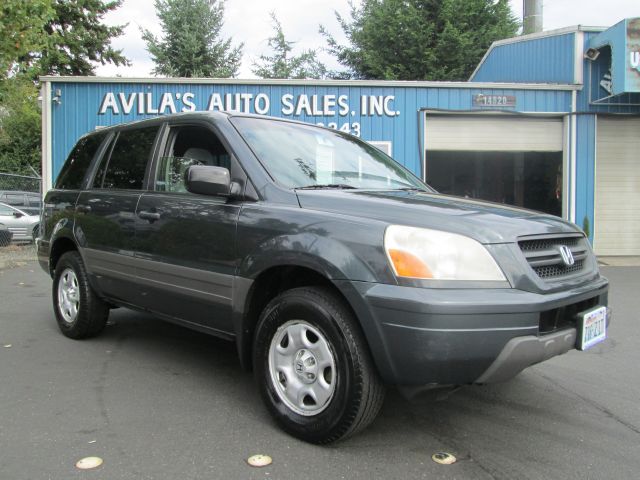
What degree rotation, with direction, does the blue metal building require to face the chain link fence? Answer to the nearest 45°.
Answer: approximately 90° to its right

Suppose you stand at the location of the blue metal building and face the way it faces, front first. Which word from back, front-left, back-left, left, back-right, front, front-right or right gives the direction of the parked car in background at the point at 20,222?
right

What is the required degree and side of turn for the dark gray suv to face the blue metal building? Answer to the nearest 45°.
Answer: approximately 135° to its left

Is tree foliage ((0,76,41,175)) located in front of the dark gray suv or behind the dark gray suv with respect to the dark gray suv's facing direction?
behind

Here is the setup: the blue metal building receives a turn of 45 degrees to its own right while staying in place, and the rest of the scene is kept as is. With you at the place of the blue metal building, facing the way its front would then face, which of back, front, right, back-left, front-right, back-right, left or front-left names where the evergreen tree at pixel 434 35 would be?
back-right

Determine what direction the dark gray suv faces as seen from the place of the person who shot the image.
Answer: facing the viewer and to the right of the viewer

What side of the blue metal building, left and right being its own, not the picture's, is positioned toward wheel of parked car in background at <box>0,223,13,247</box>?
right

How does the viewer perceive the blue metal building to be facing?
facing the viewer

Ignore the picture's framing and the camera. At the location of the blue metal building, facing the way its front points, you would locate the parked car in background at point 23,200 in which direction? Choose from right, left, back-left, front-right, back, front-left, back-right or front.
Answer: right
